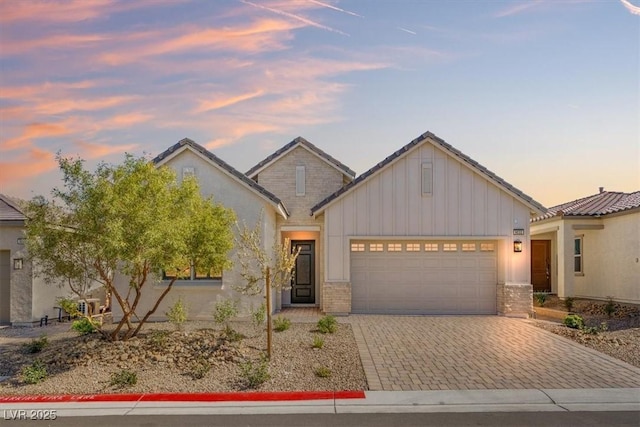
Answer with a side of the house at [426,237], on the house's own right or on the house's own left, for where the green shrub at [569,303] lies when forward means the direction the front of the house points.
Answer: on the house's own left

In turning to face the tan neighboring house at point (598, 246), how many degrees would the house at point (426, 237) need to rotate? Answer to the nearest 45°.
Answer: approximately 135° to its left

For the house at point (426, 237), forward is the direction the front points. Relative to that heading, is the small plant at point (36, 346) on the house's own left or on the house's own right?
on the house's own right

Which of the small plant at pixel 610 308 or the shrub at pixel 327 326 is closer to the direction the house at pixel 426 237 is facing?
the shrub

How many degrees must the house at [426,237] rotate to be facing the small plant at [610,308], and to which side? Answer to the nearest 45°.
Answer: approximately 90° to its left

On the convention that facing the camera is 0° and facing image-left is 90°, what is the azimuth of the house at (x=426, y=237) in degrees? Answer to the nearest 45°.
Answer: approximately 0°

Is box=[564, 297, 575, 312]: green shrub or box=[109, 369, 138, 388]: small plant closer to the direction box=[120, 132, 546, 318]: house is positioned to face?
the small plant

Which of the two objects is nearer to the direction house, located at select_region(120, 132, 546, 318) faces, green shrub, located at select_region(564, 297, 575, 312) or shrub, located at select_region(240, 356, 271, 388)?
the shrub

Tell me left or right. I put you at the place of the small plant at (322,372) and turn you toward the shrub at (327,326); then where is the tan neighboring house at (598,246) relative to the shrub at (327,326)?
right
